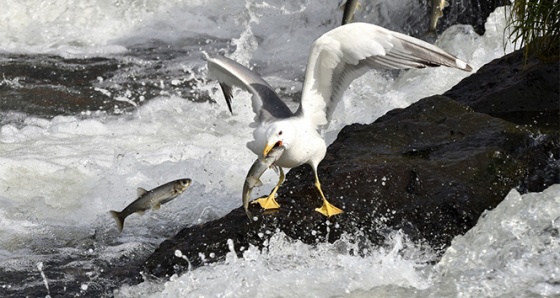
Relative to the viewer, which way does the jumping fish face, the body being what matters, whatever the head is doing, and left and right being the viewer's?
facing to the right of the viewer

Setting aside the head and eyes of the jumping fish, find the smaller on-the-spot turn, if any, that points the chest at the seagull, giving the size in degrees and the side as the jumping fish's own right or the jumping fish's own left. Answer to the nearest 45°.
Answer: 0° — it already faces it

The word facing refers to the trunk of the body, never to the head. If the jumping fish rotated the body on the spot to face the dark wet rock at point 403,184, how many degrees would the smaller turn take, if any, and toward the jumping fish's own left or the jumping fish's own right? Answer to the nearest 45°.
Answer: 0° — it already faces it
